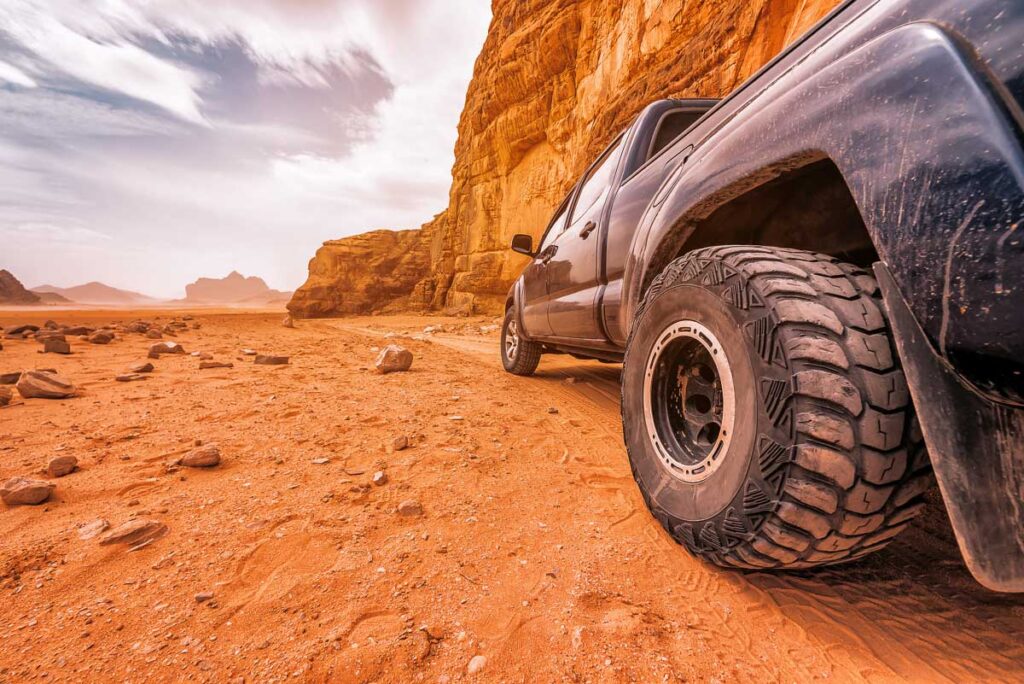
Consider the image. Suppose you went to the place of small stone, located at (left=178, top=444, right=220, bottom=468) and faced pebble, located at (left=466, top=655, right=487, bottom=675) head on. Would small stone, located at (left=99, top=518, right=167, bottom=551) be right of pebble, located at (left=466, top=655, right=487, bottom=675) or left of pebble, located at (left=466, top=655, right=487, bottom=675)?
right

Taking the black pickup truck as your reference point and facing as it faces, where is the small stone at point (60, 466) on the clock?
The small stone is roughly at 10 o'clock from the black pickup truck.

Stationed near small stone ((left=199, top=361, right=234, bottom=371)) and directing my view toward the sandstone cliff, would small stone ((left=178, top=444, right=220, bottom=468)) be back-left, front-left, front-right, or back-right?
back-right

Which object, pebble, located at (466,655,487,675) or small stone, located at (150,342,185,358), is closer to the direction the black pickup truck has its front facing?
the small stone

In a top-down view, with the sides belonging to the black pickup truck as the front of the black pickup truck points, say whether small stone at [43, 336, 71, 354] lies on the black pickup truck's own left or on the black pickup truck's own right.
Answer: on the black pickup truck's own left

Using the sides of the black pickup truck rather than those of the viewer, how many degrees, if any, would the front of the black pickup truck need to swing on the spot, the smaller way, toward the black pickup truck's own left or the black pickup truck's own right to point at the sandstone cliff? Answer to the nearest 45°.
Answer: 0° — it already faces it

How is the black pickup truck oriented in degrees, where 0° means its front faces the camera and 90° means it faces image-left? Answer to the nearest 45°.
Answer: approximately 135°

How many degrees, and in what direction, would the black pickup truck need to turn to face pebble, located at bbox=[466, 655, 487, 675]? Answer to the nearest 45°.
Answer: approximately 90° to its left
